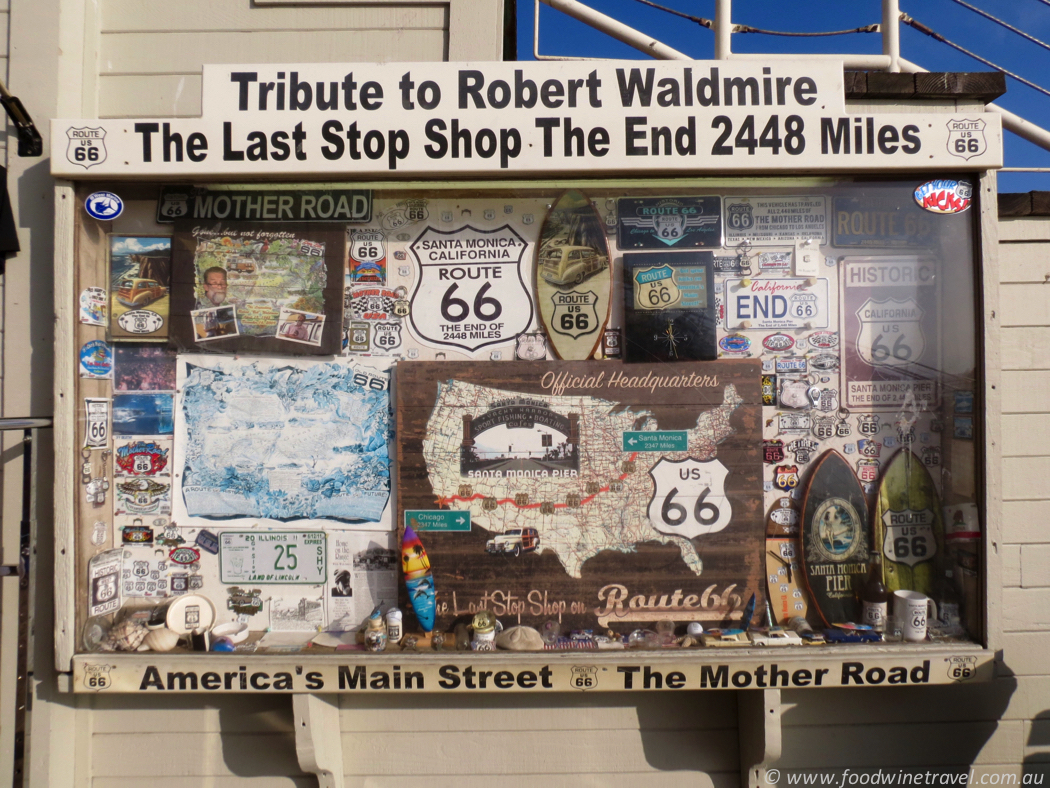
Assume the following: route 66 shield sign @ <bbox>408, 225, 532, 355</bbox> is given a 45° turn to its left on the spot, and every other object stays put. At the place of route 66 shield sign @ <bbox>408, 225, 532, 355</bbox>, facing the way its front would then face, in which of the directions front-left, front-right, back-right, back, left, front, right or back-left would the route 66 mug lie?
front-left

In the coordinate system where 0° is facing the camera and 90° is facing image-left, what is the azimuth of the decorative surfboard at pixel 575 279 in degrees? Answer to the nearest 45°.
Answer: approximately 0°

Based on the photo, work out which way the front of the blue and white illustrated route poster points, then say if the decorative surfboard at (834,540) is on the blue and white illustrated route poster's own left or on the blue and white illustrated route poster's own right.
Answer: on the blue and white illustrated route poster's own left
